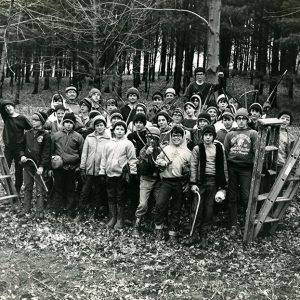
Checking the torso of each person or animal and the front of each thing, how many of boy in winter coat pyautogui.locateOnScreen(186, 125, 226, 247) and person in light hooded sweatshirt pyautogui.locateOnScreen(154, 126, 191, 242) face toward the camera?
2

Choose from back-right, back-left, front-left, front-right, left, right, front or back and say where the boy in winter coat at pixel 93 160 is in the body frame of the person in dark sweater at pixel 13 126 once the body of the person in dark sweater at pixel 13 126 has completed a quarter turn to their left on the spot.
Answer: front-right
